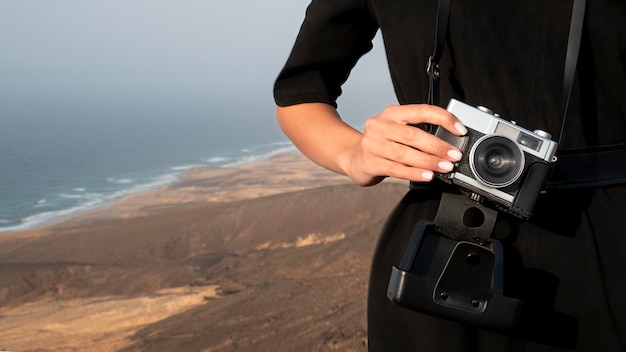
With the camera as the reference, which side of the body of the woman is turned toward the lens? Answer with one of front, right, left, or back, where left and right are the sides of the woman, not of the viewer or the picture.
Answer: front
